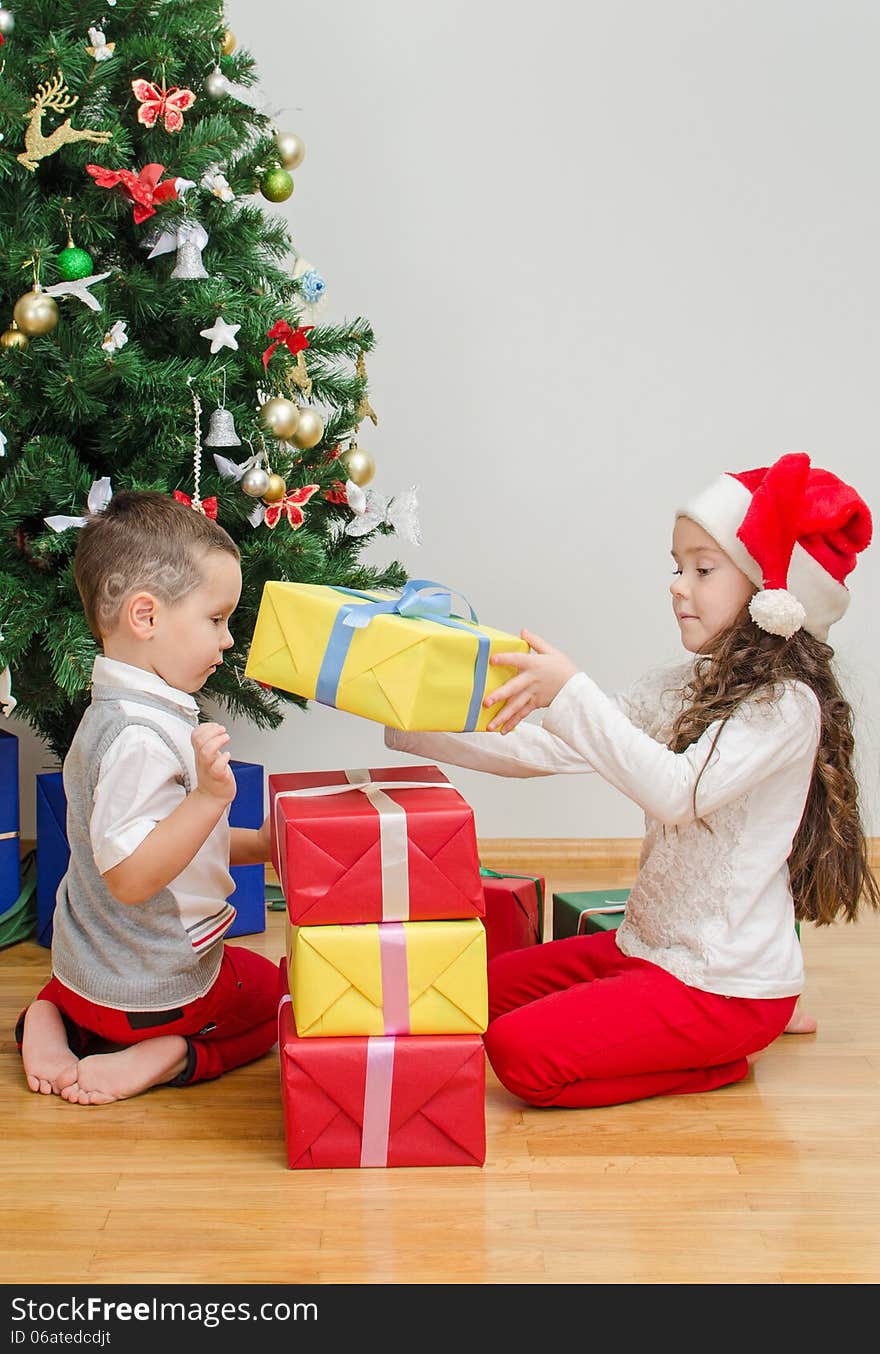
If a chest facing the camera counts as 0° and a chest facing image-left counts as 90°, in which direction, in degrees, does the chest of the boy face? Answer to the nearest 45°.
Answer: approximately 270°

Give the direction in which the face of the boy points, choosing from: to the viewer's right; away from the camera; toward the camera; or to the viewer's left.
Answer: to the viewer's right

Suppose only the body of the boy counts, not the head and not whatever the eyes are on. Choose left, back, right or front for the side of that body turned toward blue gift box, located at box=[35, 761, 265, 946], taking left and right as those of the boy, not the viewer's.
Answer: left

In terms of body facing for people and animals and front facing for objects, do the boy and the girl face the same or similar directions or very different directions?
very different directions

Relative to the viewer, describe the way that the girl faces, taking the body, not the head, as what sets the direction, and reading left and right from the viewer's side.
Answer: facing to the left of the viewer

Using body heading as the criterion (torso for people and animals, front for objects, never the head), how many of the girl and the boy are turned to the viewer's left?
1
